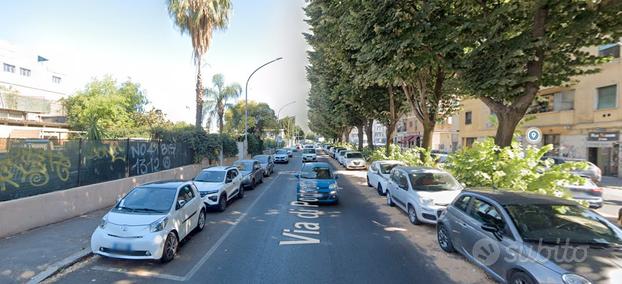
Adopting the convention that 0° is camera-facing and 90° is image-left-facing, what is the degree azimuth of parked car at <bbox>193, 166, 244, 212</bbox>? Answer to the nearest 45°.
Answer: approximately 45°

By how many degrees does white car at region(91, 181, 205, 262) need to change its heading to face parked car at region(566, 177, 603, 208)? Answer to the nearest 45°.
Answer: approximately 135° to its left

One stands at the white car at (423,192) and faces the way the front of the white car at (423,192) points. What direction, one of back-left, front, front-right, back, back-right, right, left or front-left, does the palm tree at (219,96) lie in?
back

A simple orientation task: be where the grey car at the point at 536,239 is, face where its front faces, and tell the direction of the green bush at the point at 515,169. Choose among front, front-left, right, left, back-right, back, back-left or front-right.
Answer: back-left

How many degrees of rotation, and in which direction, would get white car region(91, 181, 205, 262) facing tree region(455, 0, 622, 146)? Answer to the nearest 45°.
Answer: approximately 135° to its left

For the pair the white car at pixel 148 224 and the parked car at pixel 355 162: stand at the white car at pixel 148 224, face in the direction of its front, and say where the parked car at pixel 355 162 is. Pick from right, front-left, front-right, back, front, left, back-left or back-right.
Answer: back

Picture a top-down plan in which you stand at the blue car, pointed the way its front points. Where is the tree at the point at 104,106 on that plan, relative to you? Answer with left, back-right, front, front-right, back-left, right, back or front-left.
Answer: back-right

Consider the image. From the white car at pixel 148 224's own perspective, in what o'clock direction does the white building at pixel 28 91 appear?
The white building is roughly at 4 o'clock from the white car.

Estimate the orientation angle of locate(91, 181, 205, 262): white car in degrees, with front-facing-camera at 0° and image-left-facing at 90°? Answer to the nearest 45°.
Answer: approximately 45°
